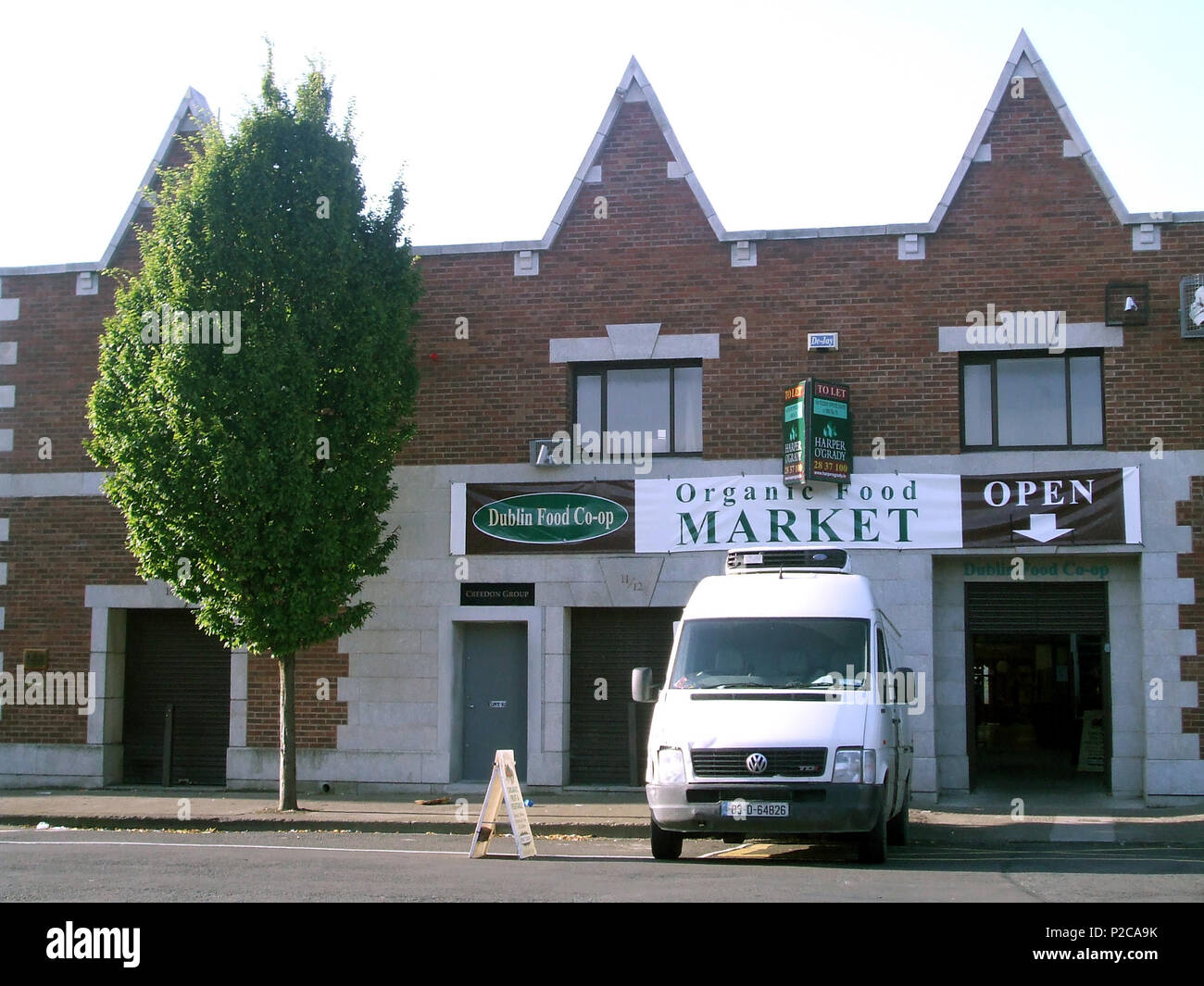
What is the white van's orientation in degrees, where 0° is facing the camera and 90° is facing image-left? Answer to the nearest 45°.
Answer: approximately 0°

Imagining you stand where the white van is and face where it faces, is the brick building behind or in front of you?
behind

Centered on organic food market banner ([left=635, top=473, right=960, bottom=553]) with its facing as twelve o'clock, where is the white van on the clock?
The white van is roughly at 12 o'clock from the organic food market banner.

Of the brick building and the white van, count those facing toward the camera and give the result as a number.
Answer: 2

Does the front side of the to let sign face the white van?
yes
